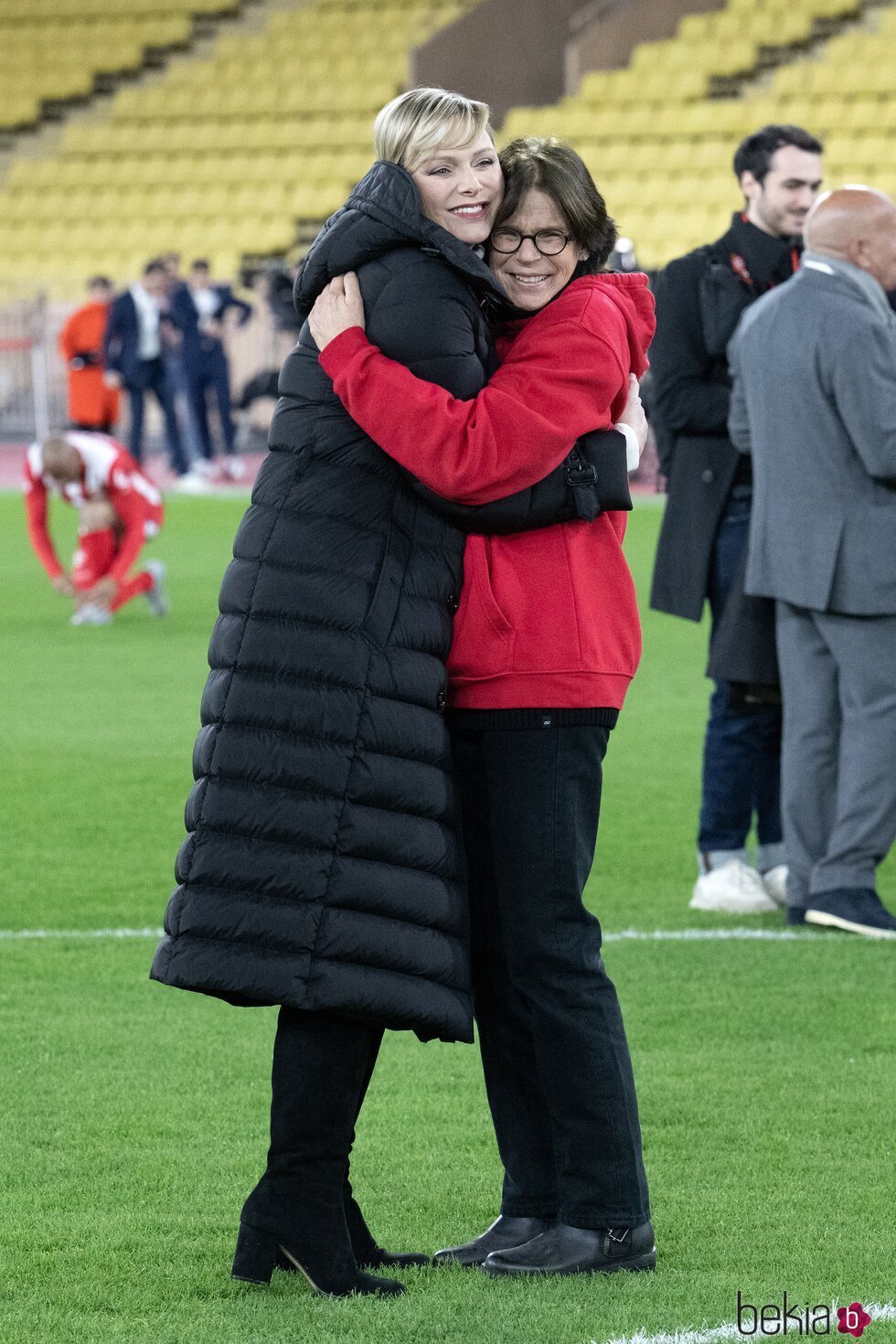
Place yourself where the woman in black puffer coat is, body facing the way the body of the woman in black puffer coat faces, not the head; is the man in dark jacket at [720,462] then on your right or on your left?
on your left

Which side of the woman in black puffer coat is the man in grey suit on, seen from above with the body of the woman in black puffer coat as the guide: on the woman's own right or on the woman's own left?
on the woman's own left

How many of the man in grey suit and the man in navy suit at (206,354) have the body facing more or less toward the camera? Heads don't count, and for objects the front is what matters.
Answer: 1

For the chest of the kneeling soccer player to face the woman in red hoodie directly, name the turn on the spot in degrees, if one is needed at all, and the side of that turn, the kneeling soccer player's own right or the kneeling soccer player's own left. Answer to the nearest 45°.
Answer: approximately 45° to the kneeling soccer player's own left

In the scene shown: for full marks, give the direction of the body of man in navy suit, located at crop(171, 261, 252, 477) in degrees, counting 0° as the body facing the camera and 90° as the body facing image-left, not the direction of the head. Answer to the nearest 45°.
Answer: approximately 0°

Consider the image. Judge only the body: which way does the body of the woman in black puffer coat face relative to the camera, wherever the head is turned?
to the viewer's right

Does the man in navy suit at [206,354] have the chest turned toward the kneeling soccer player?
yes
